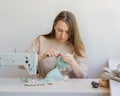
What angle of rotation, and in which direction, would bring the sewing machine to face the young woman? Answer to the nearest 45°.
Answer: approximately 45° to its right

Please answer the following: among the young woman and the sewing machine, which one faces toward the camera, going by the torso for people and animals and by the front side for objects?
the young woman

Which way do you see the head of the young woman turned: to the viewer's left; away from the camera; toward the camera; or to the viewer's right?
toward the camera

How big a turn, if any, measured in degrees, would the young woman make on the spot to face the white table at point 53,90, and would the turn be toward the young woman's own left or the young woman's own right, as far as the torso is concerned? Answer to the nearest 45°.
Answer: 0° — they already face it

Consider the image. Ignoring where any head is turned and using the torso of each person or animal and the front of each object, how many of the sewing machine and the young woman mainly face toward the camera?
1

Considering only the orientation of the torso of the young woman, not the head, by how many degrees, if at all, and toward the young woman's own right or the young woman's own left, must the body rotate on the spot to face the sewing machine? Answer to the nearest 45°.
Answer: approximately 45° to the young woman's own right

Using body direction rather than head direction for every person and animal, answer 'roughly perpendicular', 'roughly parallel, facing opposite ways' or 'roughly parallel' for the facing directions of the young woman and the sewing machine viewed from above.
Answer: roughly parallel, facing opposite ways

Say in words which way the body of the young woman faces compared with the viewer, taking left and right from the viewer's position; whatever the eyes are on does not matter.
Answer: facing the viewer

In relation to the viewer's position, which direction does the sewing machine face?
facing away from the viewer
